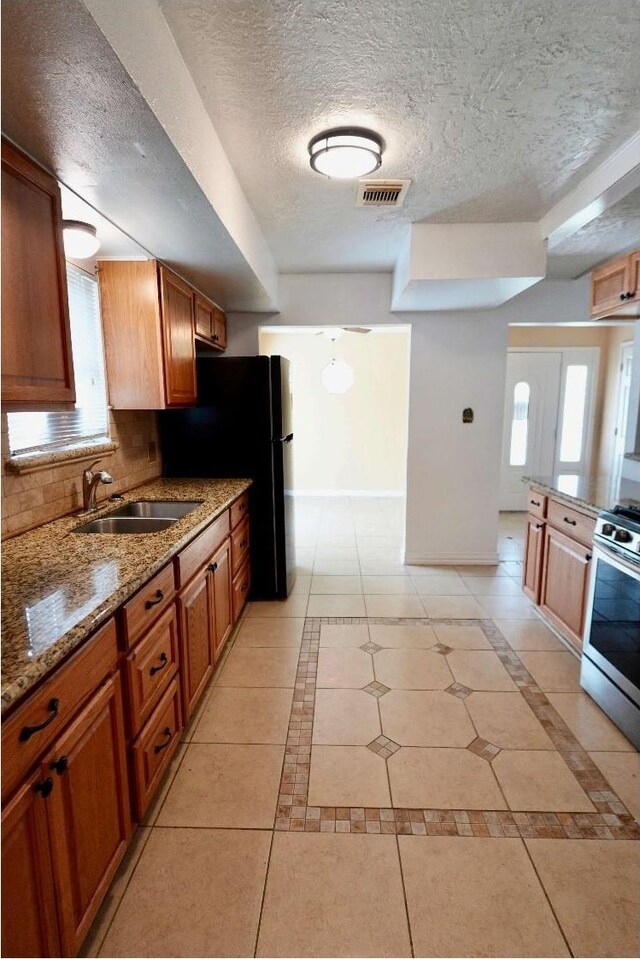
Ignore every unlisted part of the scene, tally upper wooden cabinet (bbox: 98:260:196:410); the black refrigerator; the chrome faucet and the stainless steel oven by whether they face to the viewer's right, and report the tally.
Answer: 3

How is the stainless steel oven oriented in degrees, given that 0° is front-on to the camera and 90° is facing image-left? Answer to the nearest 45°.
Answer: approximately 45°

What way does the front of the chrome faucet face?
to the viewer's right

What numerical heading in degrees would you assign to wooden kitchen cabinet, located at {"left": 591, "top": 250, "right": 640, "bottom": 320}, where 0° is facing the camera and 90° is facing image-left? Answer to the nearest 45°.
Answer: approximately 45°

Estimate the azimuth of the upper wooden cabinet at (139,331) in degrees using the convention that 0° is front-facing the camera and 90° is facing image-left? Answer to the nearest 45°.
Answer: approximately 270°

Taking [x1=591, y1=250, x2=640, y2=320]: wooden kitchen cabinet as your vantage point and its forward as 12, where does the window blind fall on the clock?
The window blind is roughly at 12 o'clock from the wooden kitchen cabinet.

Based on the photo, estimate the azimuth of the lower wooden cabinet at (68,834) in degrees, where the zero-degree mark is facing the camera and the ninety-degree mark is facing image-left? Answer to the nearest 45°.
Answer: approximately 315°

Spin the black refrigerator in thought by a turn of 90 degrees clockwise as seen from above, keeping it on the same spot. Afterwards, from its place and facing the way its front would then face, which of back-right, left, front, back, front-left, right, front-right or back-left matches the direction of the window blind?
front-right

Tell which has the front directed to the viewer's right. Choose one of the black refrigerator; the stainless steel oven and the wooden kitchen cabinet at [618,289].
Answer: the black refrigerator

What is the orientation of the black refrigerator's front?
to the viewer's right

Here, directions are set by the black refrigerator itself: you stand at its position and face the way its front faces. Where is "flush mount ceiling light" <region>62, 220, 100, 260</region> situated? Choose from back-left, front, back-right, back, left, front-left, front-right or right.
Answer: back-right
